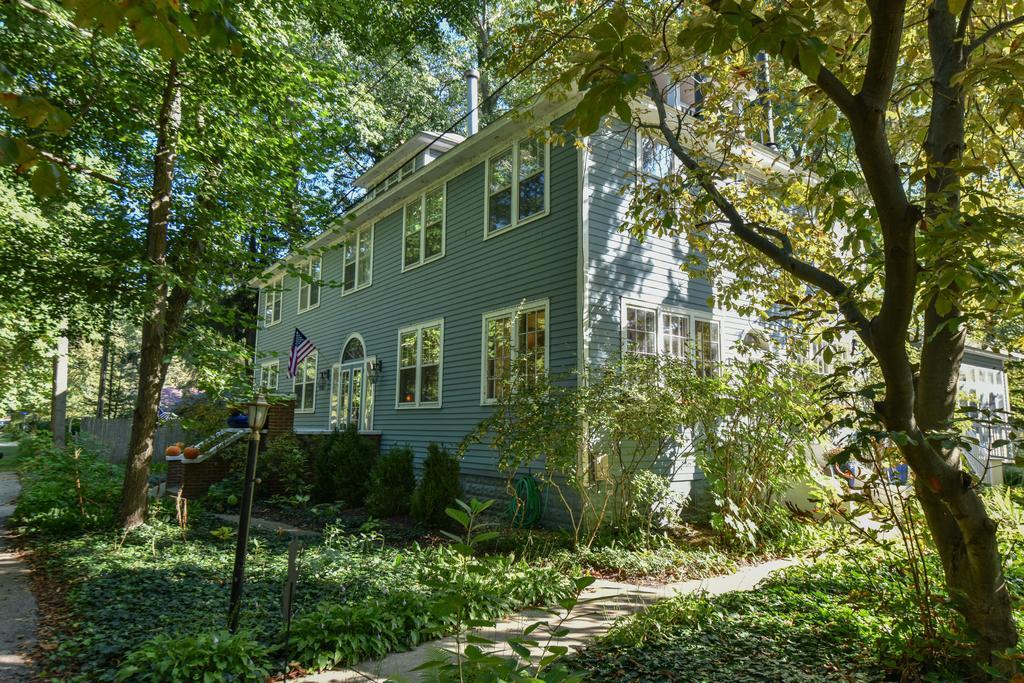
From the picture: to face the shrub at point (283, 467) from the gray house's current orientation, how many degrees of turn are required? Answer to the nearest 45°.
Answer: approximately 45° to its right

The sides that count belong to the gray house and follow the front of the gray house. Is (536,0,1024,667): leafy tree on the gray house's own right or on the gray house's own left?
on the gray house's own left

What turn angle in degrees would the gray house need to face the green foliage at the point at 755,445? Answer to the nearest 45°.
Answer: approximately 90° to its left

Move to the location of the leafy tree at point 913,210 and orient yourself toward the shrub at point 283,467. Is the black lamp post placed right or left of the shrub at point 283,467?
left

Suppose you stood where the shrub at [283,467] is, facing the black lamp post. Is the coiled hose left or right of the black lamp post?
left

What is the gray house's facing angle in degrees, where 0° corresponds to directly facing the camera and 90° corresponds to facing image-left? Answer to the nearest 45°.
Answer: approximately 45°

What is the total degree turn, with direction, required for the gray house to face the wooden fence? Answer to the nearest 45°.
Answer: approximately 90° to its right
